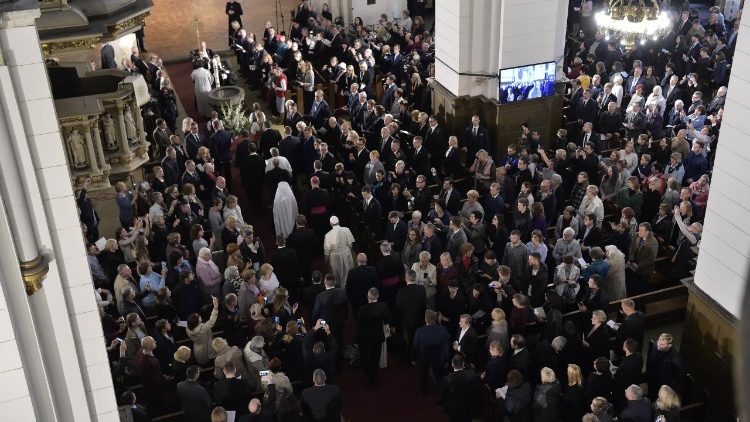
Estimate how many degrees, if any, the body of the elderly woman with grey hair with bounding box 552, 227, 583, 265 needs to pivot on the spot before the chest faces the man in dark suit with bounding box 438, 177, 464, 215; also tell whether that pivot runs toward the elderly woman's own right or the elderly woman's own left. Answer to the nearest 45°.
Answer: approximately 90° to the elderly woman's own right

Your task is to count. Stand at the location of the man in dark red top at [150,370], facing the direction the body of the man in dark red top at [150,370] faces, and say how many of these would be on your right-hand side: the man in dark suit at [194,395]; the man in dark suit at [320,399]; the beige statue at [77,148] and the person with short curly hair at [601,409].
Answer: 3

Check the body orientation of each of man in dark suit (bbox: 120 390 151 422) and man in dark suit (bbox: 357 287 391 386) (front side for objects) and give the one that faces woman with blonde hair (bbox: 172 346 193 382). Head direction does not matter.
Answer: man in dark suit (bbox: 120 390 151 422)

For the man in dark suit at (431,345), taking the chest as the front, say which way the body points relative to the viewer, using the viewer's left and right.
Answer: facing away from the viewer

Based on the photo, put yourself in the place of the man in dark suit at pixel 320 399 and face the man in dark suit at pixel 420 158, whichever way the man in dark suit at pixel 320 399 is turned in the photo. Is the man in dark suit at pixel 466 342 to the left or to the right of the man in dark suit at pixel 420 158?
right

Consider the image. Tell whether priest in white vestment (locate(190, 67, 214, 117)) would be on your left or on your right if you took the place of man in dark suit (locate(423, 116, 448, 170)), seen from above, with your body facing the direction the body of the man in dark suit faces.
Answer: on your right

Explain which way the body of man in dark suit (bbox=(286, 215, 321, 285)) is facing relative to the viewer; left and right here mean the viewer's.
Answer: facing away from the viewer

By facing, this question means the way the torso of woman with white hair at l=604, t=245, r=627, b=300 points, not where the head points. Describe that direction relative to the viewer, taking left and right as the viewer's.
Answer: facing to the left of the viewer

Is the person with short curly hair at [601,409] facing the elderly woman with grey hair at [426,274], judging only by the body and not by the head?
yes

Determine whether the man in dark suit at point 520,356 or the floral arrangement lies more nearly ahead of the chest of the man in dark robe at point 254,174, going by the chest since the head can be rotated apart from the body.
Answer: the floral arrangement
